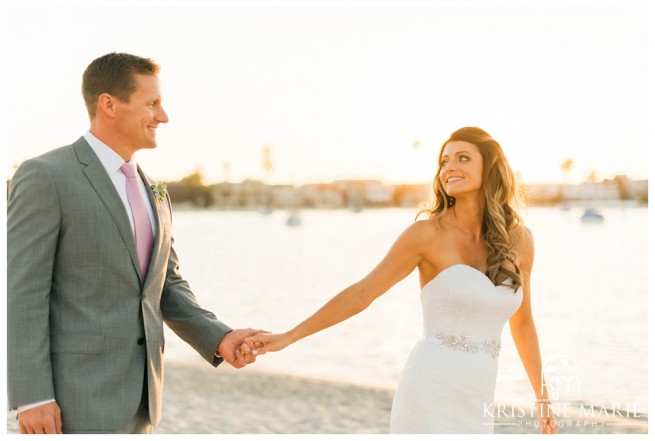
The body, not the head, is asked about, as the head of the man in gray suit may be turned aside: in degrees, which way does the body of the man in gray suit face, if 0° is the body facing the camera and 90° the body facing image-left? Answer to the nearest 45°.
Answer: approximately 315°

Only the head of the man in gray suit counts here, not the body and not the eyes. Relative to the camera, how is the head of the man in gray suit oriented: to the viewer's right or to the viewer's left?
to the viewer's right

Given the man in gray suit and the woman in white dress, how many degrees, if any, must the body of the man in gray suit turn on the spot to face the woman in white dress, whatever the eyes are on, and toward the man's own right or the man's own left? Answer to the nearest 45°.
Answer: approximately 45° to the man's own left
